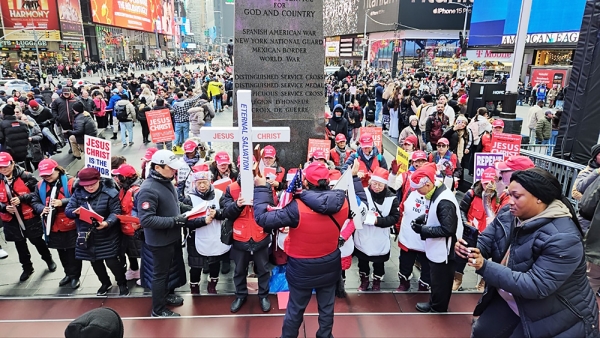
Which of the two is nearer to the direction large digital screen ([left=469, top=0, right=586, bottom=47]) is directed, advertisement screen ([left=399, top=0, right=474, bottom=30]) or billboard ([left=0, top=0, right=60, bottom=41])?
the billboard

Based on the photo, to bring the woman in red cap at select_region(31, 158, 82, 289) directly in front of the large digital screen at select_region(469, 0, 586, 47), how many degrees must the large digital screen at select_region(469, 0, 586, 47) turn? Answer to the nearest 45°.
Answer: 0° — it already faces them

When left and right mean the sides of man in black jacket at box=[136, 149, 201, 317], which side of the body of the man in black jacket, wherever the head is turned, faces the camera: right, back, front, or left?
right

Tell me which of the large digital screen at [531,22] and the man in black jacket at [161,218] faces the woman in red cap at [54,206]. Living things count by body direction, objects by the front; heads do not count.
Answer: the large digital screen

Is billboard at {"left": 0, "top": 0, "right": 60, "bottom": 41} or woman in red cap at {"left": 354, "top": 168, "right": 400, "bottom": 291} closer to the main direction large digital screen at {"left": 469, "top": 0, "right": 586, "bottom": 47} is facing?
the woman in red cap

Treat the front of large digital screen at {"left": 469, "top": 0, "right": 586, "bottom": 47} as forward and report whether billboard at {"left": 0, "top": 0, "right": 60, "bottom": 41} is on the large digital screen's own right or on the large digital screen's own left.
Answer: on the large digital screen's own right

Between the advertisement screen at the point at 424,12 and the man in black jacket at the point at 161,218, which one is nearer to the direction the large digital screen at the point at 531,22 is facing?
the man in black jacket

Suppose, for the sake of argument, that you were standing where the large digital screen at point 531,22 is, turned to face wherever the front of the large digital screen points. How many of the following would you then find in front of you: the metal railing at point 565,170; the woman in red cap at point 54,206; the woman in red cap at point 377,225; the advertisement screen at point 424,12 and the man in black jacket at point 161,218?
4

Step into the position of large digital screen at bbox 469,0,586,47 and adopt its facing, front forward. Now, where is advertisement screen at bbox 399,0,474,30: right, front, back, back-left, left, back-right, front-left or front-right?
back-right

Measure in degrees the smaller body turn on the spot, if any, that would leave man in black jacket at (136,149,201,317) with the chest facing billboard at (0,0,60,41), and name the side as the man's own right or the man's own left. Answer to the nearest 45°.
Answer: approximately 90° to the man's own left

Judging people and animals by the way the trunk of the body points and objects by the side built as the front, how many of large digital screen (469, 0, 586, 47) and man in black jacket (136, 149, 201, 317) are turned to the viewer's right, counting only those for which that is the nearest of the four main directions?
1

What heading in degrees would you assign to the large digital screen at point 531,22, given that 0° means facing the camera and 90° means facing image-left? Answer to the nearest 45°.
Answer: approximately 0°

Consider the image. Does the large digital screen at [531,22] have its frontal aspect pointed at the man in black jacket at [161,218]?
yes

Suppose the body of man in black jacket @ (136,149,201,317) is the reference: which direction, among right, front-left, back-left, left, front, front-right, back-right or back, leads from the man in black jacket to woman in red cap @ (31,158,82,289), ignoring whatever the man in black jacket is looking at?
back-left
